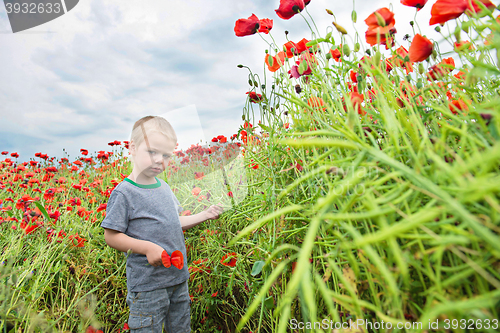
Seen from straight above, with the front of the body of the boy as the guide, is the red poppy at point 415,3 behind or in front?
in front

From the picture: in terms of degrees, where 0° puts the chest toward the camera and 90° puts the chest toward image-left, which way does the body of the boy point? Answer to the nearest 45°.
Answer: approximately 315°

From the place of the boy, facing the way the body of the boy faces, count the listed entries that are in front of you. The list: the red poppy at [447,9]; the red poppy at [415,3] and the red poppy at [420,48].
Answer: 3

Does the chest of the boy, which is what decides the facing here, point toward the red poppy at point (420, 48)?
yes

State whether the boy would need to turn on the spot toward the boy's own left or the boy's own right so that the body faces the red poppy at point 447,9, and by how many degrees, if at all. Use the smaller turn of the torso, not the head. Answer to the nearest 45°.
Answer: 0° — they already face it

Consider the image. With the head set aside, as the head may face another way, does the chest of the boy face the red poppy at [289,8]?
yes
